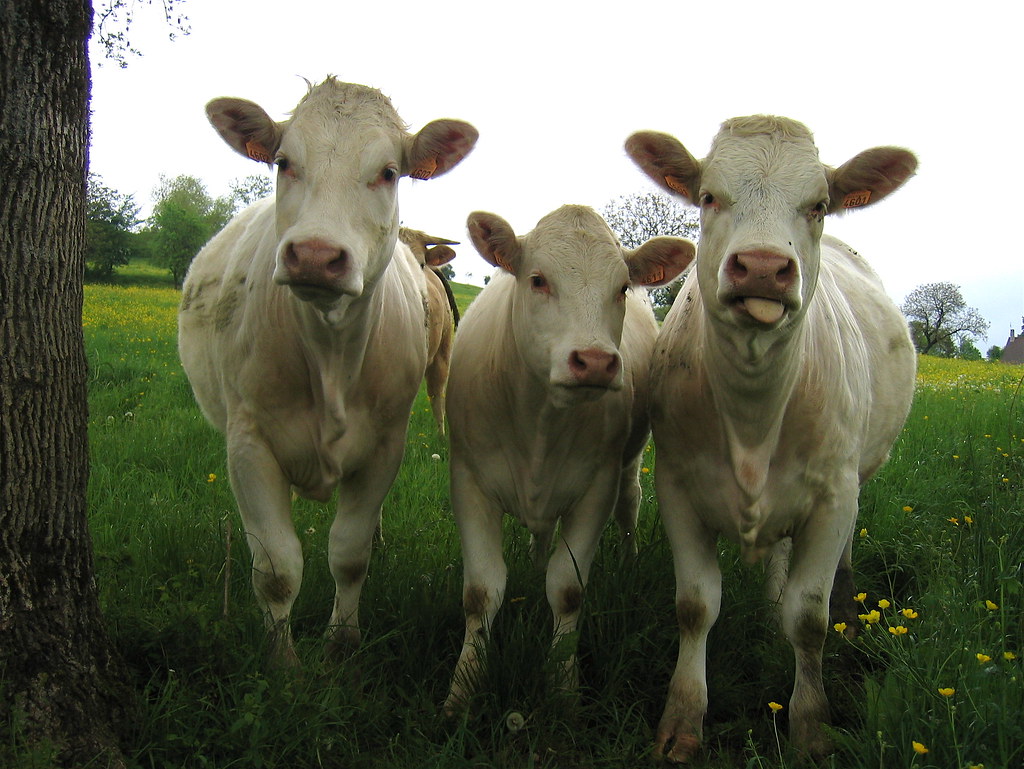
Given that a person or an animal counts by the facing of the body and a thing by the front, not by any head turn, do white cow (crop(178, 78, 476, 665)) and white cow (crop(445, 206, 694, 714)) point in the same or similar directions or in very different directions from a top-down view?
same or similar directions

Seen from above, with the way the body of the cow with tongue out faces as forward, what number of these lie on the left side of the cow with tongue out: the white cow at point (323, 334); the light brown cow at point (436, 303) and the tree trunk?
0

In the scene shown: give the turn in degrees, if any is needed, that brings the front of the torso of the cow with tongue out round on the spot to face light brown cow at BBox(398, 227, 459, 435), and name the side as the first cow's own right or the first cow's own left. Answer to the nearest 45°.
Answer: approximately 135° to the first cow's own right

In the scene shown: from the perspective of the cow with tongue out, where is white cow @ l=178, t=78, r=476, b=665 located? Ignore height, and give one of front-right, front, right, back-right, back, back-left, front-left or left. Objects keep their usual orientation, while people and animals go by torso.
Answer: right

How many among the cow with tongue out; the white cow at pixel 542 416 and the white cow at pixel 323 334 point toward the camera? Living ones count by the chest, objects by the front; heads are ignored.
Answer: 3

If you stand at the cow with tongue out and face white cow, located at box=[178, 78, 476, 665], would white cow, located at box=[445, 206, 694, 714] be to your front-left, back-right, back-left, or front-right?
front-right

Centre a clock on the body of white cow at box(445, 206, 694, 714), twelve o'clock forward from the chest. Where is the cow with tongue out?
The cow with tongue out is roughly at 10 o'clock from the white cow.

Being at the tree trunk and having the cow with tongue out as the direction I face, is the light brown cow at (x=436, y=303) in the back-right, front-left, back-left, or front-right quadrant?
front-left

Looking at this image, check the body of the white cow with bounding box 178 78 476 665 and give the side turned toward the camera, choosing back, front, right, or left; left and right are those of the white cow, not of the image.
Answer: front

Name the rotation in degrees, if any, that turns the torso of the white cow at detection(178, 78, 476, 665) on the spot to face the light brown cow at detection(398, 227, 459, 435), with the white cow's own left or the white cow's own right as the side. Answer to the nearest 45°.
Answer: approximately 180°

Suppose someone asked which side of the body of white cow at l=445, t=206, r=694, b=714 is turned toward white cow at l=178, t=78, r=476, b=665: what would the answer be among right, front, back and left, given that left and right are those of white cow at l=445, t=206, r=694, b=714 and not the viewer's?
right

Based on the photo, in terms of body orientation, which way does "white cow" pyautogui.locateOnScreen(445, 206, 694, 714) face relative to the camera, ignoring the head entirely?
toward the camera

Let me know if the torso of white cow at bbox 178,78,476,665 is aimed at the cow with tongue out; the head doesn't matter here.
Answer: no

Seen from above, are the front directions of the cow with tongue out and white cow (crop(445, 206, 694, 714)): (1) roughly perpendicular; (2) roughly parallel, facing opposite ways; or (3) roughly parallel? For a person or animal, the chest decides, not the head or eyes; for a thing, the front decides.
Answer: roughly parallel

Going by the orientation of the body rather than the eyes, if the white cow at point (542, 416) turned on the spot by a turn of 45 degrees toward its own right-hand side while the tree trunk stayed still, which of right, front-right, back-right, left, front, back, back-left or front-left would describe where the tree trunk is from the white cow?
front
